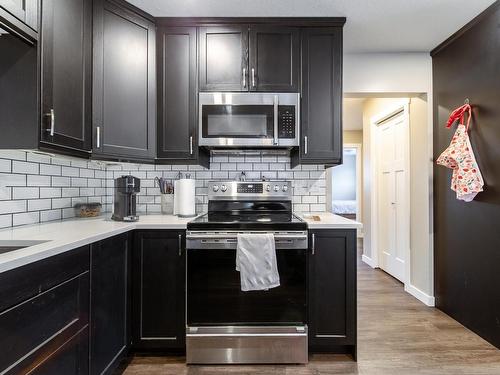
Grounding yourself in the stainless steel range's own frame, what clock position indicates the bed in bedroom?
The bed in bedroom is roughly at 7 o'clock from the stainless steel range.

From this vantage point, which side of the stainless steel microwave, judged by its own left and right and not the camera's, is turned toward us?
front

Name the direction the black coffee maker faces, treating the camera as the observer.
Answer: facing the viewer and to the right of the viewer

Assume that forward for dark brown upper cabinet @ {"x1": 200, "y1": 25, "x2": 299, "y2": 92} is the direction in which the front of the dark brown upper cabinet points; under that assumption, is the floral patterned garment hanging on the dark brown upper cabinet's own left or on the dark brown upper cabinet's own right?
on the dark brown upper cabinet's own left

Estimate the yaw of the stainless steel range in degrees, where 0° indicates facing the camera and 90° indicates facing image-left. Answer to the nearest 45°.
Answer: approximately 0°

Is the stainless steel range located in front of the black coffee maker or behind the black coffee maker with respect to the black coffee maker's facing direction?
in front

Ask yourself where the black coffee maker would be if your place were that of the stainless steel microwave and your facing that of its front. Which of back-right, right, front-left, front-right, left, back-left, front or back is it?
right
